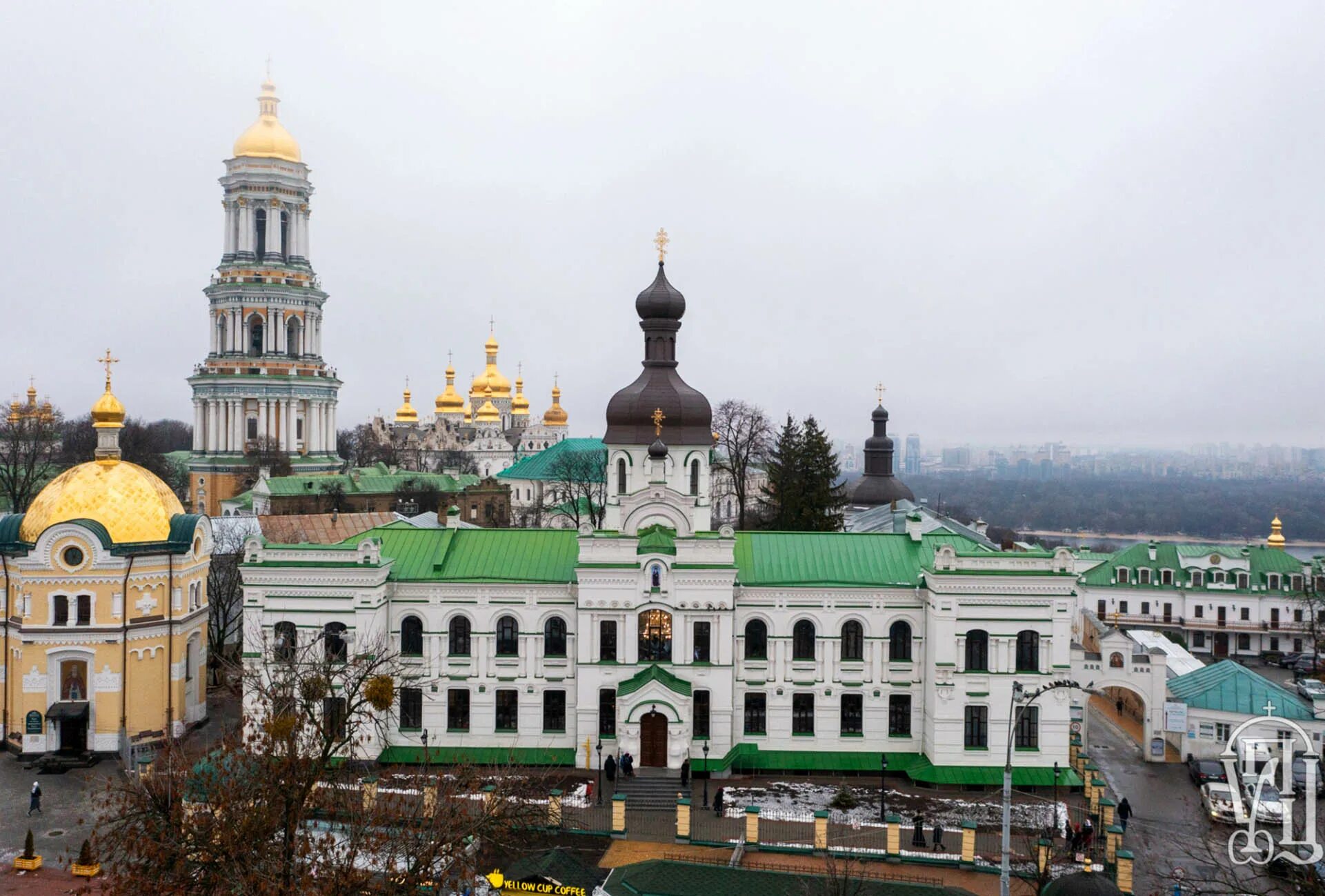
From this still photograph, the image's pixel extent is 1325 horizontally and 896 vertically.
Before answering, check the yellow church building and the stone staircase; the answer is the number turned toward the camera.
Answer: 2

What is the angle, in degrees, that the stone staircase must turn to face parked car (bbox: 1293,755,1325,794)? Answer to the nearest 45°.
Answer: approximately 90° to its left

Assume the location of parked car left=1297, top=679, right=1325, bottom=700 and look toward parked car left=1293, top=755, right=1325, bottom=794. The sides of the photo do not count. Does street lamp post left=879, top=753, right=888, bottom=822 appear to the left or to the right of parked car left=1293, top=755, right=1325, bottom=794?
right

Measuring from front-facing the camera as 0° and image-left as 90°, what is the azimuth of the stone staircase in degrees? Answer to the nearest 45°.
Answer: approximately 0°

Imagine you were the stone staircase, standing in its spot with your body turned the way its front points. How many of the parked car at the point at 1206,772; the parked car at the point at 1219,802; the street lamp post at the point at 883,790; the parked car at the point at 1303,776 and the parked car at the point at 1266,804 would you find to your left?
5

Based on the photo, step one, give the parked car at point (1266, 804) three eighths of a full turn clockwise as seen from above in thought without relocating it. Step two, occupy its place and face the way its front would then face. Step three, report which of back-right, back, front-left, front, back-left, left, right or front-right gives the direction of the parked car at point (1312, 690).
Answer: right

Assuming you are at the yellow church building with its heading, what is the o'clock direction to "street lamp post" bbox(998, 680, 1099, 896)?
The street lamp post is roughly at 11 o'clock from the yellow church building.

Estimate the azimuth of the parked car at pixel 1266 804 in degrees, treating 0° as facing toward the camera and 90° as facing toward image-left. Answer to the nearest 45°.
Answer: approximately 315°

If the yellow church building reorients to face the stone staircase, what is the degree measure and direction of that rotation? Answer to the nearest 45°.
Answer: approximately 45° to its left

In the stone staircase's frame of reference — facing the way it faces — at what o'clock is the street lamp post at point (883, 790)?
The street lamp post is roughly at 9 o'clock from the stone staircase.
